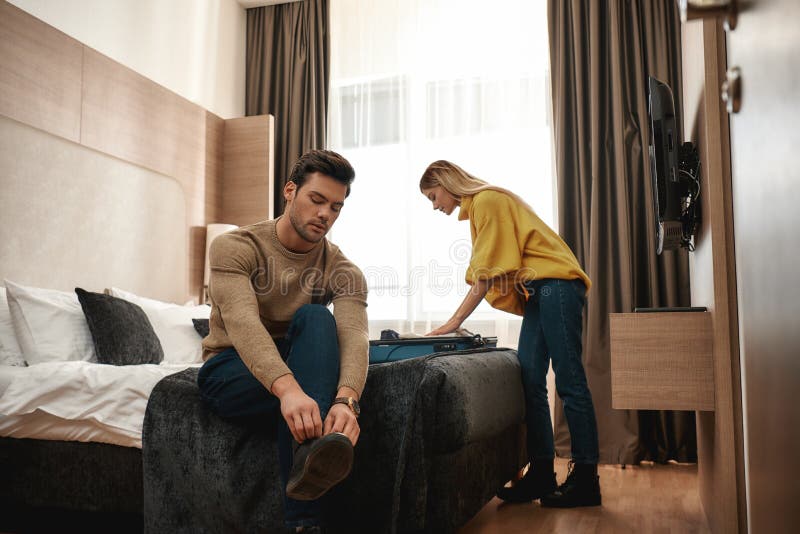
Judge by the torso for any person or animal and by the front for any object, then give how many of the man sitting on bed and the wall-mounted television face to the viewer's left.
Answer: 1

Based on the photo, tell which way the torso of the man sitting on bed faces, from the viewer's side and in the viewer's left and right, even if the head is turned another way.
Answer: facing the viewer and to the right of the viewer

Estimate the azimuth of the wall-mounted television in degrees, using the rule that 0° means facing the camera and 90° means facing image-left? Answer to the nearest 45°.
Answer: approximately 90°

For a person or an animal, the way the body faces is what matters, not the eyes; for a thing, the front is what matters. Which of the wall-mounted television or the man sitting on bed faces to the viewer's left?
the wall-mounted television

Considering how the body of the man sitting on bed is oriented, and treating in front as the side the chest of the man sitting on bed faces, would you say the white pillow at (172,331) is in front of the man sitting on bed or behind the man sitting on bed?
behind

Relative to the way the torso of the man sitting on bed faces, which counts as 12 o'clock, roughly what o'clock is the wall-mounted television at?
The wall-mounted television is roughly at 10 o'clock from the man sitting on bed.

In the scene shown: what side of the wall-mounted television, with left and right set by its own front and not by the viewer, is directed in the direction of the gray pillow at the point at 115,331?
front

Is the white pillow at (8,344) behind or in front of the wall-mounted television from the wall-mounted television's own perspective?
in front

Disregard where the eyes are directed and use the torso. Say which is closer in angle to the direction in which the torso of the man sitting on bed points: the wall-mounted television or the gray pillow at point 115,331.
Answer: the wall-mounted television

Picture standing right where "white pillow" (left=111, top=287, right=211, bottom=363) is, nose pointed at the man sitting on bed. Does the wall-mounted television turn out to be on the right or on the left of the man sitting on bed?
left
